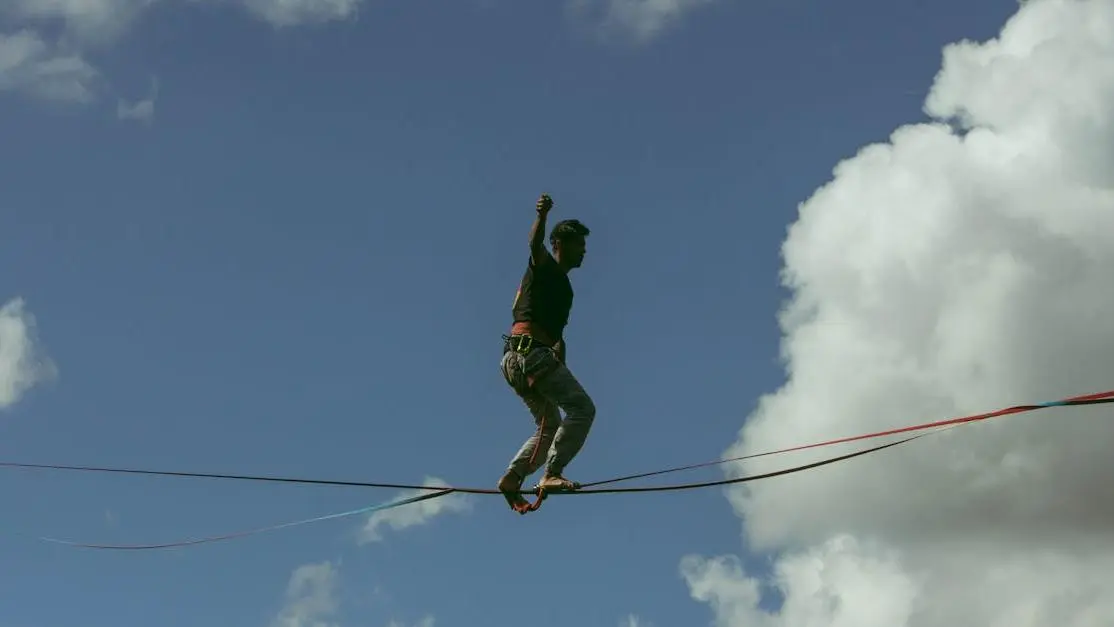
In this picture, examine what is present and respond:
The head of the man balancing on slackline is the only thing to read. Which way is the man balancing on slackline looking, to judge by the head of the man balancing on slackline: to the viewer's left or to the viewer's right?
to the viewer's right

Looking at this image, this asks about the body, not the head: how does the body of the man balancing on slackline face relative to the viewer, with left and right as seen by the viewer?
facing to the right of the viewer
